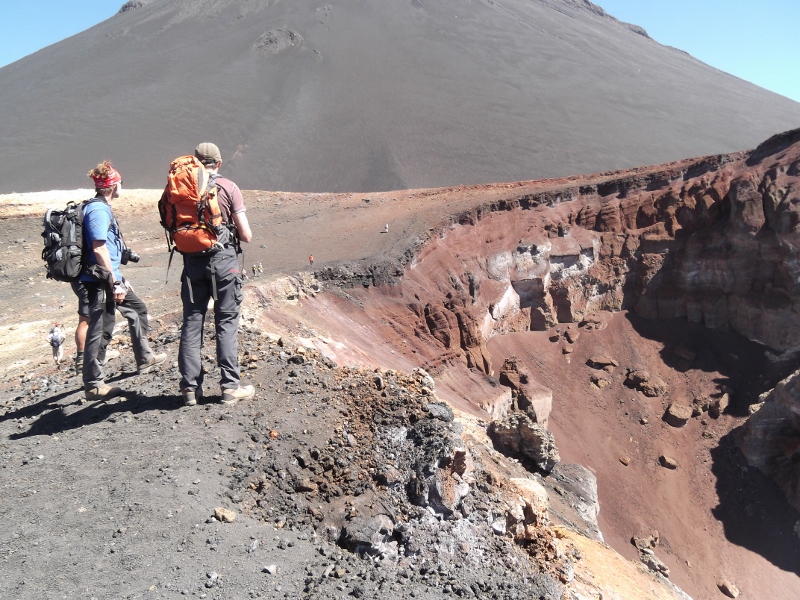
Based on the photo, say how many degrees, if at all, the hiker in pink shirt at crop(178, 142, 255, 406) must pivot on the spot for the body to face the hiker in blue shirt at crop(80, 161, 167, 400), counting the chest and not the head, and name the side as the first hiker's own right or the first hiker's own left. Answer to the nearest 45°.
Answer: approximately 90° to the first hiker's own left

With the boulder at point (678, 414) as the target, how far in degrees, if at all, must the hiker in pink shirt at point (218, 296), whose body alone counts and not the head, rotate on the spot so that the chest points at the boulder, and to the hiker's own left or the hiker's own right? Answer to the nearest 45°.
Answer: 0° — they already face it

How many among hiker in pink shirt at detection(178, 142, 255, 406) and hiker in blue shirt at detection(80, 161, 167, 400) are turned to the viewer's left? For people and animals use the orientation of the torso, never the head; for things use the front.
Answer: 0

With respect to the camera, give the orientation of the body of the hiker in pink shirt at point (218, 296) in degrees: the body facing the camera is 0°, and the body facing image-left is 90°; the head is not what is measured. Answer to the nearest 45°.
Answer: approximately 225°

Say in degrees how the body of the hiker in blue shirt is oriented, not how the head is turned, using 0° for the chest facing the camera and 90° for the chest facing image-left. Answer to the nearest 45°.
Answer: approximately 270°
